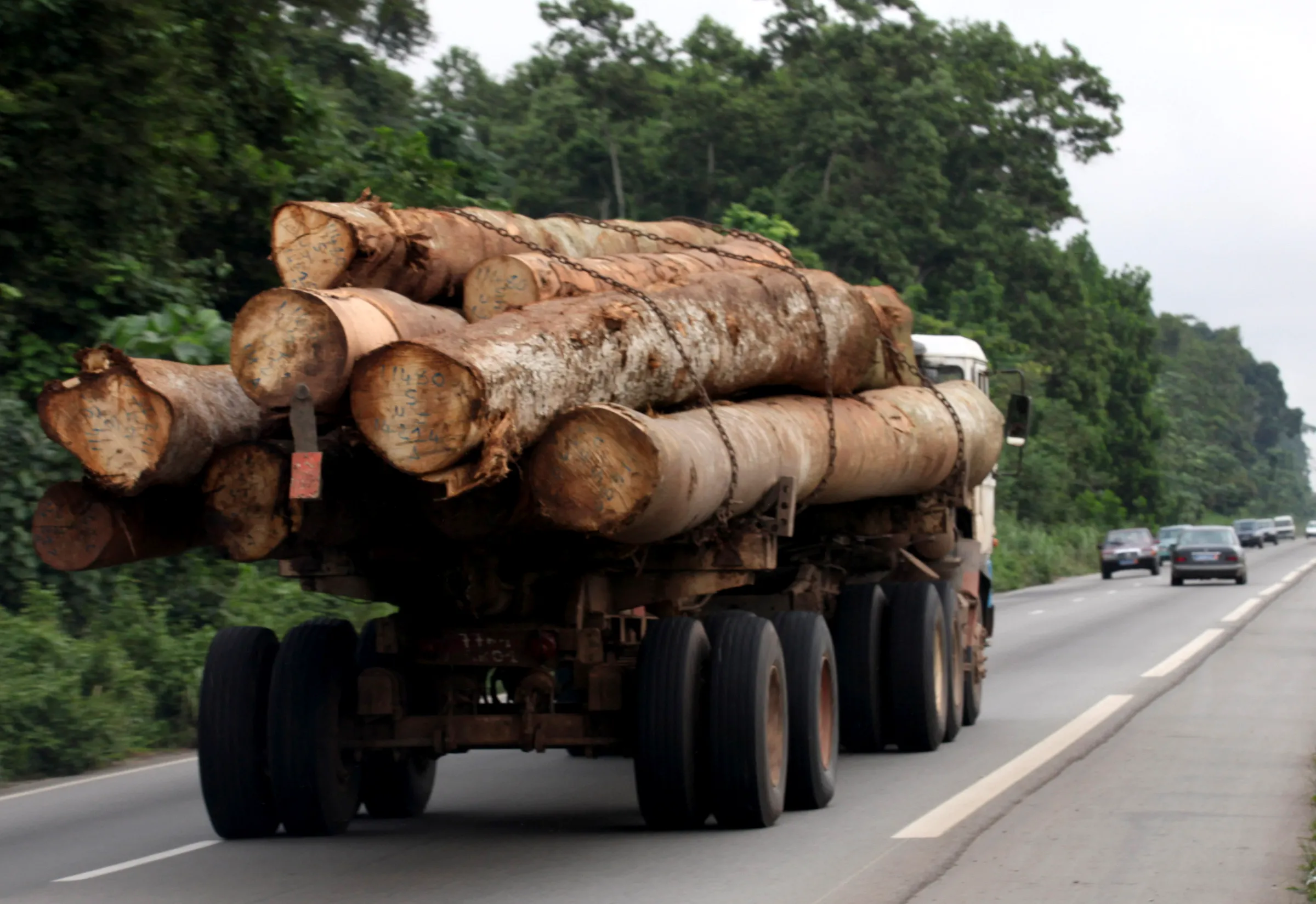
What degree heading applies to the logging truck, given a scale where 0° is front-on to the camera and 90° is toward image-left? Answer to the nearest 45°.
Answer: approximately 225°
